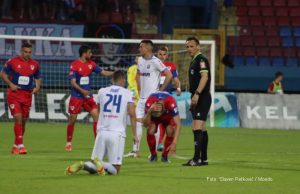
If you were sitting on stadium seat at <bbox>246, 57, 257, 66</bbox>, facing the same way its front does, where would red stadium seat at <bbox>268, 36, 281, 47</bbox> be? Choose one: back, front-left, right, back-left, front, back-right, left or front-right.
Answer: back-left

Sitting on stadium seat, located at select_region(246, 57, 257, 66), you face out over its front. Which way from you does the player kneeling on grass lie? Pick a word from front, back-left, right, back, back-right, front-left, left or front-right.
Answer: front

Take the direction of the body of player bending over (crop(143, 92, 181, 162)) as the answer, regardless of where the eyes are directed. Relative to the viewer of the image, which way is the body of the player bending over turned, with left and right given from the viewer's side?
facing the viewer

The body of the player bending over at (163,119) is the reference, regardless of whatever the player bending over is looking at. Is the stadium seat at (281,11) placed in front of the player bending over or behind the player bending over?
behind

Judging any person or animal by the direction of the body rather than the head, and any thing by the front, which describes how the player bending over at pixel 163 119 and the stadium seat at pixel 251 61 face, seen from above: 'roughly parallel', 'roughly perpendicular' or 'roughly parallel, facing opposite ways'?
roughly parallel

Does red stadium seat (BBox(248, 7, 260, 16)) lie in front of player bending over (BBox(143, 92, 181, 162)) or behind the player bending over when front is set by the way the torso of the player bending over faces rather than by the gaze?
behind
